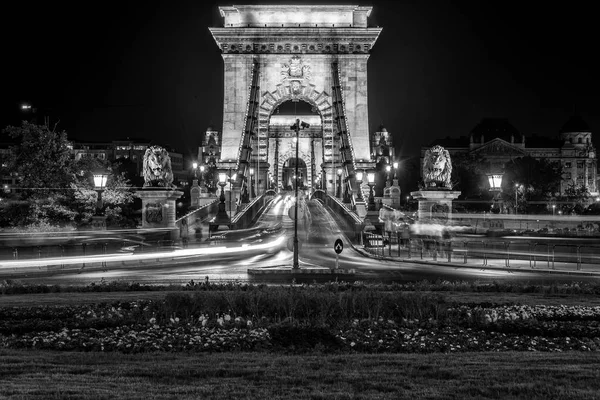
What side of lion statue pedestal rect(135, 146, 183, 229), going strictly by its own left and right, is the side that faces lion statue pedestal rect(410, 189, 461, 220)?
left

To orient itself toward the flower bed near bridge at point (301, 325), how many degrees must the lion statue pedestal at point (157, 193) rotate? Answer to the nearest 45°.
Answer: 0° — it already faces it

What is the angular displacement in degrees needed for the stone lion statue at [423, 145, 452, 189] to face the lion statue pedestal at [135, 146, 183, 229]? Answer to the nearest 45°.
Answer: approximately 90° to its right

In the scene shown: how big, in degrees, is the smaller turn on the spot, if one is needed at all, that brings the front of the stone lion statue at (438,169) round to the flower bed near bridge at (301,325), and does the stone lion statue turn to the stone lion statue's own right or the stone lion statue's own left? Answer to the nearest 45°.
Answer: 0° — it already faces it

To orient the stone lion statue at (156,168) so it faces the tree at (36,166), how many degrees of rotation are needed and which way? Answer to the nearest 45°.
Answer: approximately 135° to its right

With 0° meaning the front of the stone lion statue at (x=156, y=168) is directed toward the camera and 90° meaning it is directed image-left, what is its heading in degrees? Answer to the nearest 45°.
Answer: approximately 0°

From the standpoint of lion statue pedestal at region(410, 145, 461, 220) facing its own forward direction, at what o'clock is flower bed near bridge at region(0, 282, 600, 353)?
The flower bed near bridge is roughly at 12 o'clock from the lion statue pedestal.

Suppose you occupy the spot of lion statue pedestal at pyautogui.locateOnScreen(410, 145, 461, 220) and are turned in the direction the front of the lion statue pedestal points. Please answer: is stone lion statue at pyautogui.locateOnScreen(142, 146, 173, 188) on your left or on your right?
on your right

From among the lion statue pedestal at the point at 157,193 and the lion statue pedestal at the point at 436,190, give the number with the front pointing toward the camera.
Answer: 2

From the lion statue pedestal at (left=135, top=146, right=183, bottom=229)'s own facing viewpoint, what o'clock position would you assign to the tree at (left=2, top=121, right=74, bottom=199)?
The tree is roughly at 4 o'clock from the lion statue pedestal.

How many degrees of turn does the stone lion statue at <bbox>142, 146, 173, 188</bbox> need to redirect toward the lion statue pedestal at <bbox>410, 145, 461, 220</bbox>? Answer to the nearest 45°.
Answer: approximately 90° to its left

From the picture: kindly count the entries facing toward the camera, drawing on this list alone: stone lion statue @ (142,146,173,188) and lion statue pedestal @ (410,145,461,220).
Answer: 2
